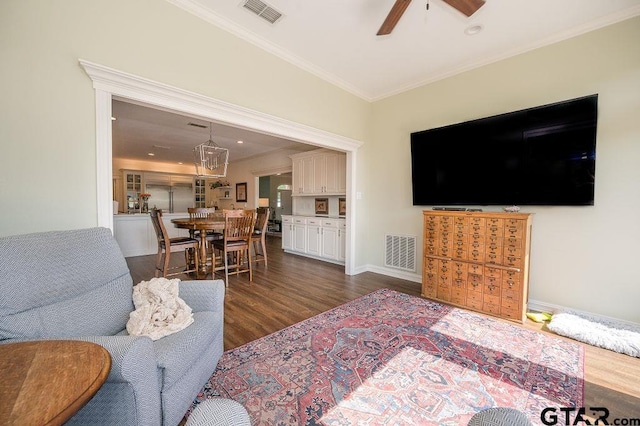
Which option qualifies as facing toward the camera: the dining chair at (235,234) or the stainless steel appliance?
the stainless steel appliance

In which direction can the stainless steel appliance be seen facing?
toward the camera

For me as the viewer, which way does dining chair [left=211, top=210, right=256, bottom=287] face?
facing away from the viewer and to the left of the viewer

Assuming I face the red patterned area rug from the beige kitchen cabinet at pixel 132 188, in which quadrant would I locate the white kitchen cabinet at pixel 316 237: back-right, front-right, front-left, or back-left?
front-left

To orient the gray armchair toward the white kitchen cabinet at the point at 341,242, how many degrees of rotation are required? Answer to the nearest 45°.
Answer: approximately 90° to its left

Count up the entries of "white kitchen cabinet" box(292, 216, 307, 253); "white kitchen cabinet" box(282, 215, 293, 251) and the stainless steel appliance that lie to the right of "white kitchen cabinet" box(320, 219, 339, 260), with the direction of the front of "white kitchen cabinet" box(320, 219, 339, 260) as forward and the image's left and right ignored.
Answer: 3

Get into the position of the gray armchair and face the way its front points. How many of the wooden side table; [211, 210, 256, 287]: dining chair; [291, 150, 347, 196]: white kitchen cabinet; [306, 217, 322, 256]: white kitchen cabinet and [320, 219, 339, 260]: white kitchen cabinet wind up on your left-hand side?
4

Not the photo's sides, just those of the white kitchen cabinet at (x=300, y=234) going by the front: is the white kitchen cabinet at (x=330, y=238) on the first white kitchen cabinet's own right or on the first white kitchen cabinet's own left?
on the first white kitchen cabinet's own left

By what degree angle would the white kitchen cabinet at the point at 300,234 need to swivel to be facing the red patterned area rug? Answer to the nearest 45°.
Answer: approximately 45° to its left

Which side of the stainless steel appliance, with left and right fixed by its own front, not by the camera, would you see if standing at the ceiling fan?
front

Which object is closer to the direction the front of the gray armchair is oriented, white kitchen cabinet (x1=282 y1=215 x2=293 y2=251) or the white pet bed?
the white pet bed

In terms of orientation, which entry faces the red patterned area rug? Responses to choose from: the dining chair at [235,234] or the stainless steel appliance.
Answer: the stainless steel appliance

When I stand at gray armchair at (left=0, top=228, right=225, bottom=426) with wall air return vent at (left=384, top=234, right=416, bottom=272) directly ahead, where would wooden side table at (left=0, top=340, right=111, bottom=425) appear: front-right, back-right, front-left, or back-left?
back-right

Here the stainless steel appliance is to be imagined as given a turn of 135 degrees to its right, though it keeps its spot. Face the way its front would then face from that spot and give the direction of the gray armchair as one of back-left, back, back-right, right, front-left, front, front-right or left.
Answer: back-left

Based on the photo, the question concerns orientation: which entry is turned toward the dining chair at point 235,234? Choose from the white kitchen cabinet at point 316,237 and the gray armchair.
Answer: the white kitchen cabinet

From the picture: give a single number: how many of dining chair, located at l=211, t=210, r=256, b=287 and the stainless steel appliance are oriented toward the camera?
1

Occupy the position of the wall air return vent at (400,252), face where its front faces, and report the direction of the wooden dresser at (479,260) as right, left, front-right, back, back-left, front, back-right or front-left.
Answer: left

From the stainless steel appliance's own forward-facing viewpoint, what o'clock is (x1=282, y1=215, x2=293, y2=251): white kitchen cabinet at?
The white kitchen cabinet is roughly at 11 o'clock from the stainless steel appliance.

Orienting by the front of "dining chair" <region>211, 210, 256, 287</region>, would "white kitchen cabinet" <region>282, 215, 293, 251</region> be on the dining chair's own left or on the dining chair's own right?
on the dining chair's own right
